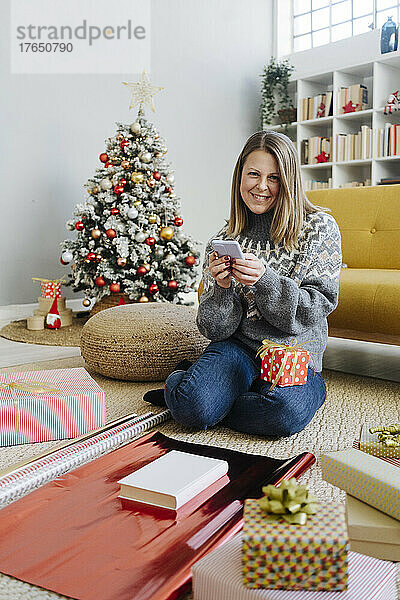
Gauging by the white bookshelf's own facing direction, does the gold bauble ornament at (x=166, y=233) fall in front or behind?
in front

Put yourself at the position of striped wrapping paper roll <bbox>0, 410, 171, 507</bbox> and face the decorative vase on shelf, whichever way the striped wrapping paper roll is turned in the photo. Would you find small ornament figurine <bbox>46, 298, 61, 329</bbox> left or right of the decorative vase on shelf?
left

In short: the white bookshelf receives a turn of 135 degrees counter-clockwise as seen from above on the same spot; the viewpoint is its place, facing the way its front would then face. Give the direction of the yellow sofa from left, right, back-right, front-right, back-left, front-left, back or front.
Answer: right

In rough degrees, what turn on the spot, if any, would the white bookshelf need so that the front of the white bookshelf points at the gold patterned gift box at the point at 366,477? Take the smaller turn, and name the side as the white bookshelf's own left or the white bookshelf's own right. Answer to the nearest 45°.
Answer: approximately 45° to the white bookshelf's own left

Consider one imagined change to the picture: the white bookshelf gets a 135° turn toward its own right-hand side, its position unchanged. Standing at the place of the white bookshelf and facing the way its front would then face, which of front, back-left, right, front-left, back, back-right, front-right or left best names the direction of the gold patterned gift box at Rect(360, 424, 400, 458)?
back

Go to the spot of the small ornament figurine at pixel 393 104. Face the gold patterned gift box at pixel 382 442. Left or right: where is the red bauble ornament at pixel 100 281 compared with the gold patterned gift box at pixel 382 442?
right

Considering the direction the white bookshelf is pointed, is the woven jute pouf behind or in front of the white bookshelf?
in front

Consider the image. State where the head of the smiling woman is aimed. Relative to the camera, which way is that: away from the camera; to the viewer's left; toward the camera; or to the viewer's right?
toward the camera

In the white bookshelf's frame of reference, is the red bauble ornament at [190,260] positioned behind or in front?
in front

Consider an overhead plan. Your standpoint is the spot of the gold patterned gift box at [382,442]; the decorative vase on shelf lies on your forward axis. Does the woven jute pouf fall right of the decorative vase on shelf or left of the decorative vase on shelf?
left

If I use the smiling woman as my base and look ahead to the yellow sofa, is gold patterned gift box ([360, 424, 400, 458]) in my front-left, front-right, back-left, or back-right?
back-right
